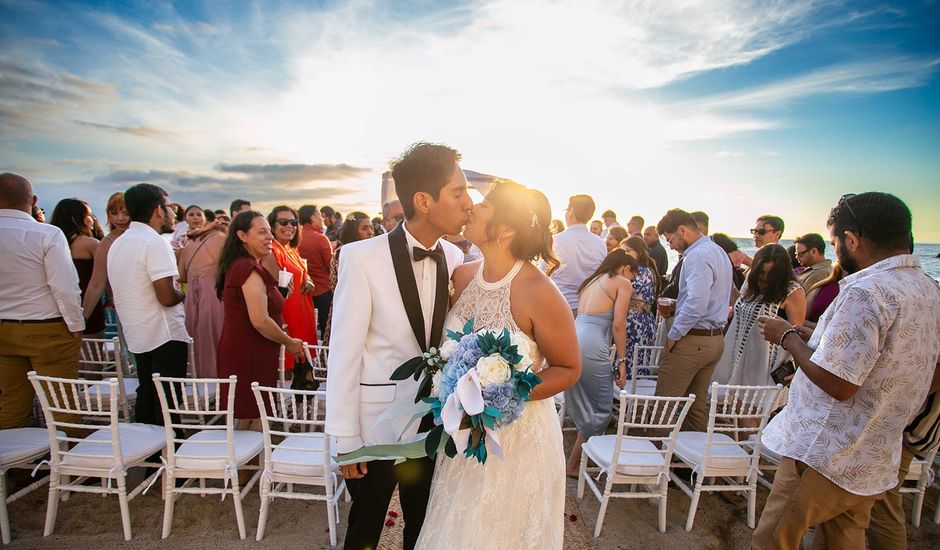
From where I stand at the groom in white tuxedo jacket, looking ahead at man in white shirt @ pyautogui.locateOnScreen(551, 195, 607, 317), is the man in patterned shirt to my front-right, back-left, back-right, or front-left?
front-right

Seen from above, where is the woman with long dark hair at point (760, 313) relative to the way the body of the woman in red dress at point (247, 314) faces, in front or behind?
in front

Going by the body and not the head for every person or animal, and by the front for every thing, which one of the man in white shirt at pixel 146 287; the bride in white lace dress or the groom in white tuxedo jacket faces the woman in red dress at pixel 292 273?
the man in white shirt

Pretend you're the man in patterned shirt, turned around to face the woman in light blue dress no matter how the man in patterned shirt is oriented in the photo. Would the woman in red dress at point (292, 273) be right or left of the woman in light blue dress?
left

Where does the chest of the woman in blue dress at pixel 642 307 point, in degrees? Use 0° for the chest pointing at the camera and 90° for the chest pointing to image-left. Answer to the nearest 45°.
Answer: approximately 90°

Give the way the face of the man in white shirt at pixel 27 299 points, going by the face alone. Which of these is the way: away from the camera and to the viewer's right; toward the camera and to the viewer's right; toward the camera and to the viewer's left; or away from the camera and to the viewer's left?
away from the camera and to the viewer's right

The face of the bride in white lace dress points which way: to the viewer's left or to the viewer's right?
to the viewer's left

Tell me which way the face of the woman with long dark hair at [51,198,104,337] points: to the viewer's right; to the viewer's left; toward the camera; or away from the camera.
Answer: to the viewer's right

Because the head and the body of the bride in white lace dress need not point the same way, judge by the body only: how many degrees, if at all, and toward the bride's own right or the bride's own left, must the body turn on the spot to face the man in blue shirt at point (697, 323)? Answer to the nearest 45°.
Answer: approximately 180°

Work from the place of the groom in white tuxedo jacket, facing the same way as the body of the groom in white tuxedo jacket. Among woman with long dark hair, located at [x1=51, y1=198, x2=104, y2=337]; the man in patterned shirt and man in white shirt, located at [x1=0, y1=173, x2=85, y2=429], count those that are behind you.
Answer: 2

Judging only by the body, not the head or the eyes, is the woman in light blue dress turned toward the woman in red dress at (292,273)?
no
